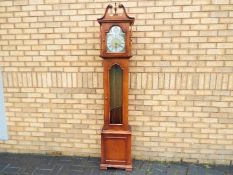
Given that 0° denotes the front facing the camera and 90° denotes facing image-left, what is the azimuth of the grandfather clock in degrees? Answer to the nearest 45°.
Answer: approximately 0°
